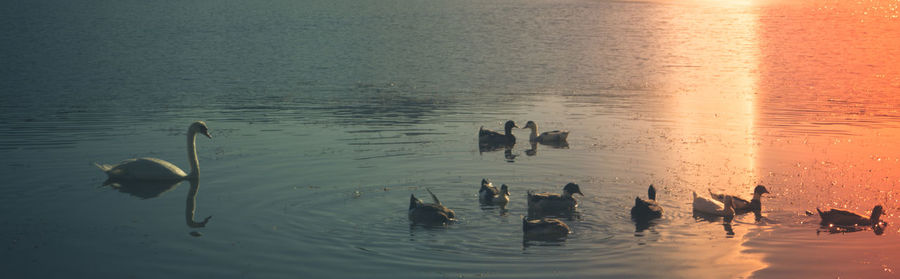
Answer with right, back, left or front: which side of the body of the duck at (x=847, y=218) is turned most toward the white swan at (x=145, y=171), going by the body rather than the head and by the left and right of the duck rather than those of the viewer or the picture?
back

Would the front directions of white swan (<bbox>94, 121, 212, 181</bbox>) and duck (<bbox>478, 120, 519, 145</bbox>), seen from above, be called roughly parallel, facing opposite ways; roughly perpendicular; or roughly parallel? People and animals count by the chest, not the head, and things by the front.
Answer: roughly parallel

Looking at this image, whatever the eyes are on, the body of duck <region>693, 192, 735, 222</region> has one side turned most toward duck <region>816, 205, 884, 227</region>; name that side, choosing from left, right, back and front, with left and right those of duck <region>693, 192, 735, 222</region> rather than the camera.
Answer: front

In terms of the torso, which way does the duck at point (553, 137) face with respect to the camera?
to the viewer's left

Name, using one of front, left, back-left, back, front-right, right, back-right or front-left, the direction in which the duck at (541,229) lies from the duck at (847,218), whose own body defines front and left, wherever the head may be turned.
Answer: back-right

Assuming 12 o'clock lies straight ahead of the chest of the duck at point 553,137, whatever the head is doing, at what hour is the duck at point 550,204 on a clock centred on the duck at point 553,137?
the duck at point 550,204 is roughly at 9 o'clock from the duck at point 553,137.

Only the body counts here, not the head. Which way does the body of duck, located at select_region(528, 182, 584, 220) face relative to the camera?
to the viewer's right

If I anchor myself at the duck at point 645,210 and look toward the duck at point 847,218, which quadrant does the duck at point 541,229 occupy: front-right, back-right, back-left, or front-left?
back-right

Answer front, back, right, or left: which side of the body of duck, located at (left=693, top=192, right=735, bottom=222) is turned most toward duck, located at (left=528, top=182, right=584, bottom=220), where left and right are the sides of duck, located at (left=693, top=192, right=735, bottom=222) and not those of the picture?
back

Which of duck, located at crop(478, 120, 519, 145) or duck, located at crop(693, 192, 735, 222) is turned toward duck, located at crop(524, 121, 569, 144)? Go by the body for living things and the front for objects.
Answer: duck, located at crop(478, 120, 519, 145)

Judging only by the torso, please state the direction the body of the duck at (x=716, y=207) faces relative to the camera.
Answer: to the viewer's right

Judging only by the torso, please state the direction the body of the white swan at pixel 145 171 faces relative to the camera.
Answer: to the viewer's right

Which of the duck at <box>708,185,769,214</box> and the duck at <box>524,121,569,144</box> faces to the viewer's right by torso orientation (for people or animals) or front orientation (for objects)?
the duck at <box>708,185,769,214</box>

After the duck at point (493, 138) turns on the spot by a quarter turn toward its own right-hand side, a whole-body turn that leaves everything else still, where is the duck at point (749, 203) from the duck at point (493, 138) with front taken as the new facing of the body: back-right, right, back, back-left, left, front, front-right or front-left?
front-left

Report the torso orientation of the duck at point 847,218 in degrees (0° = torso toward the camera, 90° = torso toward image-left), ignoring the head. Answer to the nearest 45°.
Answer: approximately 270°

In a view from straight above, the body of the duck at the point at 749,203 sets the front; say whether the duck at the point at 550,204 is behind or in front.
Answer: behind

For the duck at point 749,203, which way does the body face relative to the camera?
to the viewer's right

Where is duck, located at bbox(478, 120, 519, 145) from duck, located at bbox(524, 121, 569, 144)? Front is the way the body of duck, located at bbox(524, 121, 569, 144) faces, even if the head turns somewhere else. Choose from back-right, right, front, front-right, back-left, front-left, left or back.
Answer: front
